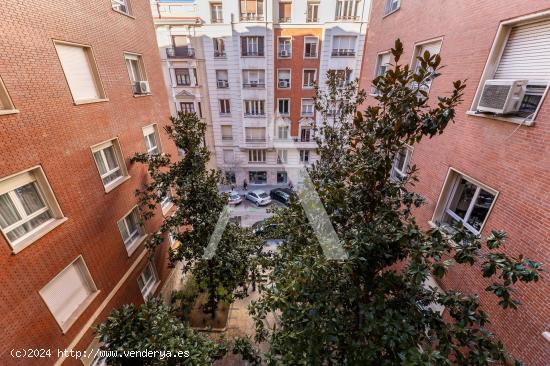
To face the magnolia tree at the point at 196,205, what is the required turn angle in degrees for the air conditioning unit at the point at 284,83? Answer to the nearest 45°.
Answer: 0° — it already faces it

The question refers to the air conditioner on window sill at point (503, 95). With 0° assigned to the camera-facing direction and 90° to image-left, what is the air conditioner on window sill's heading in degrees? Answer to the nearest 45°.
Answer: approximately 45°

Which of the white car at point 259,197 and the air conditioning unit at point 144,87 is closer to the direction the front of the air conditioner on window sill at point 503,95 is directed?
the air conditioning unit

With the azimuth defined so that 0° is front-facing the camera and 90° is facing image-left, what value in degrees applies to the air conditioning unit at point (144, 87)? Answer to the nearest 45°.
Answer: approximately 315°

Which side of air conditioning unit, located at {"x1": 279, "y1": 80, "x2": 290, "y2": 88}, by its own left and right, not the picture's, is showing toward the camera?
front

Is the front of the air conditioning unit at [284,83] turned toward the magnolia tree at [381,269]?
yes

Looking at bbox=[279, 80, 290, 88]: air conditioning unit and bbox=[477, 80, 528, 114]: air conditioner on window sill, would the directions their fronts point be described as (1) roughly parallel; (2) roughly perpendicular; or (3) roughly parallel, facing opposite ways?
roughly perpendicular

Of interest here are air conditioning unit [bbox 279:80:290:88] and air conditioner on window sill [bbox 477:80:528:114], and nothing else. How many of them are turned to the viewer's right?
0

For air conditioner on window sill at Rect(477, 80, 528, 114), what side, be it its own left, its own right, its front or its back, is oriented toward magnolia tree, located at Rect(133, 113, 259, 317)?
front

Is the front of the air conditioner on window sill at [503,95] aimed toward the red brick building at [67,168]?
yes

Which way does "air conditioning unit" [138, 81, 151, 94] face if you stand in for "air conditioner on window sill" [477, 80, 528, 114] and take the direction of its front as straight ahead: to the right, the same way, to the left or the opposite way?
the opposite way

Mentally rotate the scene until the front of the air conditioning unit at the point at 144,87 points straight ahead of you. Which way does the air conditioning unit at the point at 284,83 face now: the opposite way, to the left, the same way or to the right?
to the right

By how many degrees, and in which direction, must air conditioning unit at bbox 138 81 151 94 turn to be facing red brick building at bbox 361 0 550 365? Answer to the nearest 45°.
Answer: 0° — it already faces it
